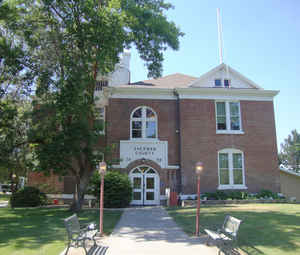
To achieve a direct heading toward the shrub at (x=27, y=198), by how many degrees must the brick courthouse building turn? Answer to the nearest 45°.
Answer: approximately 90° to its right

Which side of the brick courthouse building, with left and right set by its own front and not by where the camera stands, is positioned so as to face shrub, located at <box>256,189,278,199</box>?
left

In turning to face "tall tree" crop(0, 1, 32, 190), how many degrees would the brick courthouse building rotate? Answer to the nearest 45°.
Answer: approximately 45° to its right

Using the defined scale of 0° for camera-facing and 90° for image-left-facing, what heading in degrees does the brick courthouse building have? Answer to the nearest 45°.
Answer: approximately 0°

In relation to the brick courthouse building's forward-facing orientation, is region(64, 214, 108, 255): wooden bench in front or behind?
in front
